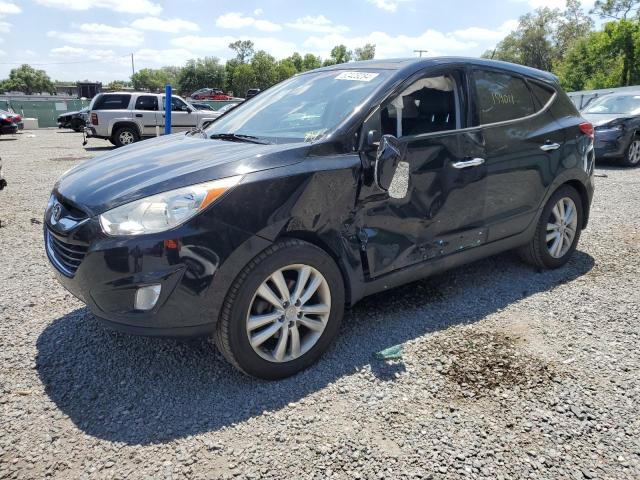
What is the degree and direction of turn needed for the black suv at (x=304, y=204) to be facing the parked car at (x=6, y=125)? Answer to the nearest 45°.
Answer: approximately 90° to its right

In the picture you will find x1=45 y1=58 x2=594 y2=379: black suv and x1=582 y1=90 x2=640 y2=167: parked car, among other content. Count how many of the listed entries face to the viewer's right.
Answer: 0

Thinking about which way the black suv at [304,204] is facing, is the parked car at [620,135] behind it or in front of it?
behind

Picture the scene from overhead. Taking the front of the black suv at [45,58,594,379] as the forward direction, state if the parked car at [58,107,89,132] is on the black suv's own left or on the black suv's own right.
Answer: on the black suv's own right

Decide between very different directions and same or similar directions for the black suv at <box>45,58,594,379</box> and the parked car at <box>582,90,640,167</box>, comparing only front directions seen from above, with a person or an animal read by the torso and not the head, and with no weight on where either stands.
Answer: same or similar directions

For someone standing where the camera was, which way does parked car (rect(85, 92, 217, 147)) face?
facing to the right of the viewer

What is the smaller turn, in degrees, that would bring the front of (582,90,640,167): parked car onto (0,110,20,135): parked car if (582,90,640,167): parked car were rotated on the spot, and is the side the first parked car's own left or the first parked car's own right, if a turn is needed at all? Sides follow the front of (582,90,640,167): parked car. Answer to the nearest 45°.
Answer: approximately 45° to the first parked car's own right

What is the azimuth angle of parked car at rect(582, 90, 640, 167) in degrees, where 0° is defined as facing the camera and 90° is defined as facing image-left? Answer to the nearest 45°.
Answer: approximately 45°

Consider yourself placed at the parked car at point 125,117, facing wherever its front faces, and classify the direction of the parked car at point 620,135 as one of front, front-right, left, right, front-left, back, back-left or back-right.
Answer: front-right

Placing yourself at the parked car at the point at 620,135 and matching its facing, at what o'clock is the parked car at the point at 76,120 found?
the parked car at the point at 76,120 is roughly at 2 o'clock from the parked car at the point at 620,135.

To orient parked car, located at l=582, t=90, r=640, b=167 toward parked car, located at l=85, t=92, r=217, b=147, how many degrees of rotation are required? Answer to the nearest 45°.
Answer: approximately 45° to its right

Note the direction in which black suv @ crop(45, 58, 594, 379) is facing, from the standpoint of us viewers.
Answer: facing the viewer and to the left of the viewer

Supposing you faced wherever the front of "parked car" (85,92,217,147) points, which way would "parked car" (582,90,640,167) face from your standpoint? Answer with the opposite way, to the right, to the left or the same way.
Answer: the opposite way

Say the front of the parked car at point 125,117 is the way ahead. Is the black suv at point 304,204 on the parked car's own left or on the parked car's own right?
on the parked car's own right
